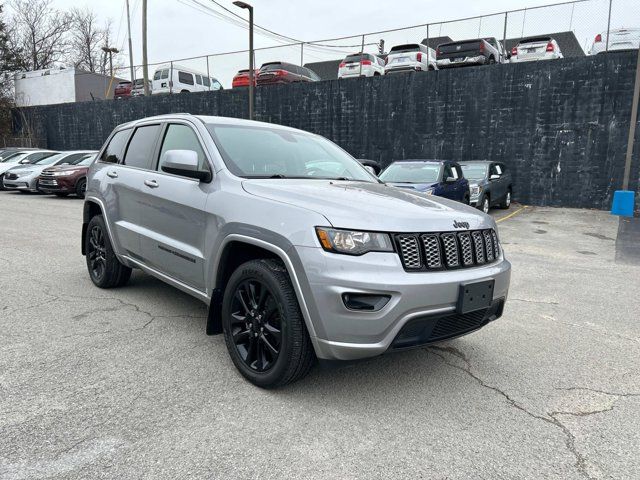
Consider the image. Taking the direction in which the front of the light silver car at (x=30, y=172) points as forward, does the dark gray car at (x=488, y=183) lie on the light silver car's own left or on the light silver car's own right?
on the light silver car's own left

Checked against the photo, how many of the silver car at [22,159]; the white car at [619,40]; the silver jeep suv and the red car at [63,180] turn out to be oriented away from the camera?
1

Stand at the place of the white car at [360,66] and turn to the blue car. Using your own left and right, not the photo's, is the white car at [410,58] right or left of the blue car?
left

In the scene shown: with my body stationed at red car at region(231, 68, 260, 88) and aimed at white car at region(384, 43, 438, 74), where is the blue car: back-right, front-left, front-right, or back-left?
front-right

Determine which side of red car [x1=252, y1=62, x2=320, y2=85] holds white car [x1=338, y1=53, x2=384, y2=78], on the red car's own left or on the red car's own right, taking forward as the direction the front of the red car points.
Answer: on the red car's own right

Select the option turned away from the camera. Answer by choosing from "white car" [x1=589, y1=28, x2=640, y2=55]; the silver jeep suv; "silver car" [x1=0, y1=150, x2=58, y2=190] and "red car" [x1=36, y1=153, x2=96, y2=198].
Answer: "white car" [x1=589, y1=28, x2=640, y2=55]

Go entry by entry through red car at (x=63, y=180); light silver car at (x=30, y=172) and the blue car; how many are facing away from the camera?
0

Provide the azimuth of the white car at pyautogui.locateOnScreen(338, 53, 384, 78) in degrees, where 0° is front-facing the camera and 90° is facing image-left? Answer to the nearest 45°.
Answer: approximately 225°

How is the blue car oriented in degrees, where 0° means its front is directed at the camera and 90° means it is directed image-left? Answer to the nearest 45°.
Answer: approximately 45°

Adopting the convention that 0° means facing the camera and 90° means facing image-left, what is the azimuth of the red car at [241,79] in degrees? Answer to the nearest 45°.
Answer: approximately 225°

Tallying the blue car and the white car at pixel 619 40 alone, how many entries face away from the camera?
1

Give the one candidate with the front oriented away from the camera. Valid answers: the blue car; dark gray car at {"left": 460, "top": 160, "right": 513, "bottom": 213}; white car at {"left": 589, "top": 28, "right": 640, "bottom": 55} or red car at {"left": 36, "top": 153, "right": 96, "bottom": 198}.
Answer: the white car

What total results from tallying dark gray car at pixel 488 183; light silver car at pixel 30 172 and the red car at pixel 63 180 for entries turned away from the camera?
0

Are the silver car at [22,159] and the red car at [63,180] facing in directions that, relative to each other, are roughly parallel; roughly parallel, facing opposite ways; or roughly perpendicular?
roughly parallel

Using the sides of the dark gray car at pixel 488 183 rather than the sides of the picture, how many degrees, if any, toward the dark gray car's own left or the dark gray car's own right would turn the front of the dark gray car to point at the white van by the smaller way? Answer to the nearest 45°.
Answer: approximately 90° to the dark gray car's own right

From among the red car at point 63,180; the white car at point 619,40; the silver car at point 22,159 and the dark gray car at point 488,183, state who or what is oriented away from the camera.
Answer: the white car at point 619,40
